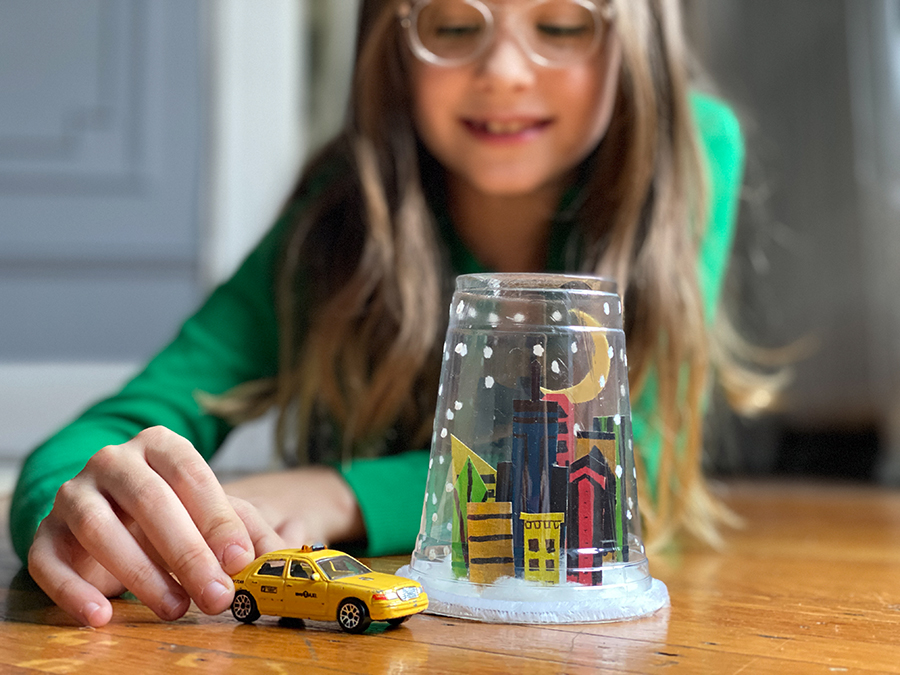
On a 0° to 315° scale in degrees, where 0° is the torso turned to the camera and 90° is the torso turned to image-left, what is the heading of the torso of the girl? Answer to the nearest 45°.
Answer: approximately 0°

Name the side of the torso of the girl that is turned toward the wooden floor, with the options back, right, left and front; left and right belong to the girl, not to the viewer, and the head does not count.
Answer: front

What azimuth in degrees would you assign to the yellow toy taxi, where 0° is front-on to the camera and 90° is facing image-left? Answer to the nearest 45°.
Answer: approximately 315°

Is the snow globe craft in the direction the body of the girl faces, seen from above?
yes

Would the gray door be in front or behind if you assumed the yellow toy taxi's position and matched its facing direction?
behind
